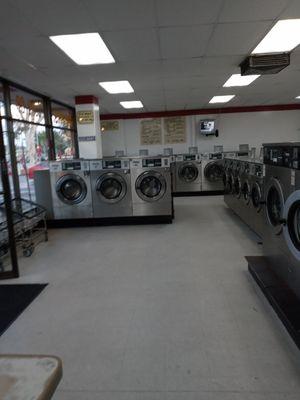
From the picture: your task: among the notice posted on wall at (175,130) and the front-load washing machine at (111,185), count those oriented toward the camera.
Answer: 2

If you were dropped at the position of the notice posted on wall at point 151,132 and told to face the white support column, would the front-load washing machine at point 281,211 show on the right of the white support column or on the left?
left

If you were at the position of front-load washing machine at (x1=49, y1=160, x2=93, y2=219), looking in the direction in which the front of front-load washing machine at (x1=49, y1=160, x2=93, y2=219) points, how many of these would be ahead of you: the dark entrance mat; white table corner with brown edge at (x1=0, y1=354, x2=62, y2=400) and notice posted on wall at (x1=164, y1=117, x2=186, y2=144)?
2

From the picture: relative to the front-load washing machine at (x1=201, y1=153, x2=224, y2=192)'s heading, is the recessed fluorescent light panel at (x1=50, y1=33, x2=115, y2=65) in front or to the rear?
in front

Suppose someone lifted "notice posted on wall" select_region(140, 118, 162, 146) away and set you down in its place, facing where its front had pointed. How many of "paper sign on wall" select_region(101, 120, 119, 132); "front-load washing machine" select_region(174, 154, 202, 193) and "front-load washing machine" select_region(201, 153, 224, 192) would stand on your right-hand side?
1

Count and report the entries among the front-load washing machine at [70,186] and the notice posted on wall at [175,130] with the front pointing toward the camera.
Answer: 2

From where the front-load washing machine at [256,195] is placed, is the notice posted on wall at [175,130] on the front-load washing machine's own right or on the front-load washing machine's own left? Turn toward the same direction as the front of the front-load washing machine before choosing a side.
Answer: on the front-load washing machine's own right

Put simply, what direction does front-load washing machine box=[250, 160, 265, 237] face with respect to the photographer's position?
facing to the left of the viewer

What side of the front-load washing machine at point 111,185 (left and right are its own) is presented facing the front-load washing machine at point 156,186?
left
